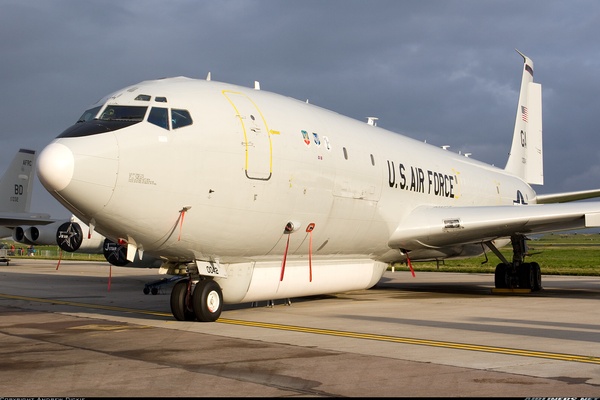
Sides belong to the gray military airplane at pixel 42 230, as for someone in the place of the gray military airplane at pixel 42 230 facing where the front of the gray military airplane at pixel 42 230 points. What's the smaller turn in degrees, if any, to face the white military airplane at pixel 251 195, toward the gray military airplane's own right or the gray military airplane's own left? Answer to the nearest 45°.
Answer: approximately 45° to the gray military airplane's own left

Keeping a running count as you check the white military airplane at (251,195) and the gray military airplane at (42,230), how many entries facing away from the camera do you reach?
0

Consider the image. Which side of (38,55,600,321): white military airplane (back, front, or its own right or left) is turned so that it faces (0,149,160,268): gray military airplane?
right
